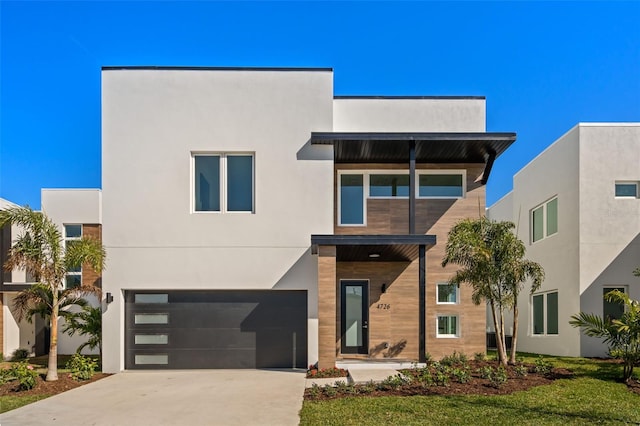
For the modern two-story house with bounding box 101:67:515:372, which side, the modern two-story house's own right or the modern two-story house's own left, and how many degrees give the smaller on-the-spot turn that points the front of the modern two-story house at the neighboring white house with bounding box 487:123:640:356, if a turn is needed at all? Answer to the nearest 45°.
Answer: approximately 90° to the modern two-story house's own left

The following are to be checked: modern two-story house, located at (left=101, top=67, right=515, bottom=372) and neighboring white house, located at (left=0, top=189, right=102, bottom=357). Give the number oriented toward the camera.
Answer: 2

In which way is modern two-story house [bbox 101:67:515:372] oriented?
toward the camera

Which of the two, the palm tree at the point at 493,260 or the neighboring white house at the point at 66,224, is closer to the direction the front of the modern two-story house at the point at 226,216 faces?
the palm tree

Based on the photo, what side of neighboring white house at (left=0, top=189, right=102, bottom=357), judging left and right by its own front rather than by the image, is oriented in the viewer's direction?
front

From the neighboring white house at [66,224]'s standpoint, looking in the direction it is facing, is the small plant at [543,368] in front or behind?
in front

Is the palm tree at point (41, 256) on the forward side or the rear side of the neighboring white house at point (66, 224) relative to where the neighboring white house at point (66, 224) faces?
on the forward side

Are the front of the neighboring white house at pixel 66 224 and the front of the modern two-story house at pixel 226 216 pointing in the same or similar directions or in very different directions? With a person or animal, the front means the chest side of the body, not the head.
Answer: same or similar directions

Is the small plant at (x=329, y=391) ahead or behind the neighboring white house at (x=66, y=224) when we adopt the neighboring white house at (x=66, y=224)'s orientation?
ahead

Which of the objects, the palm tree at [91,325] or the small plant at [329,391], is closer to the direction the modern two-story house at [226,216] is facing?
the small plant
